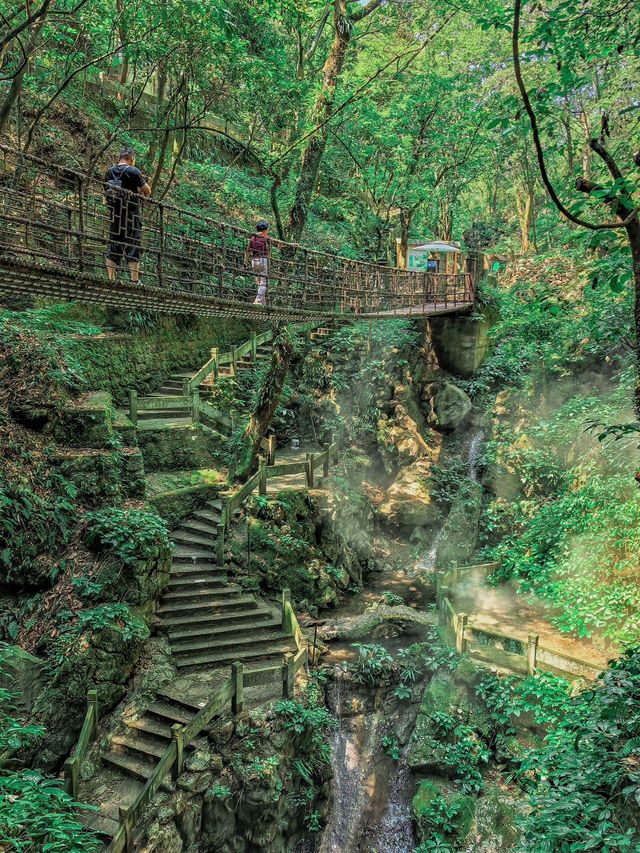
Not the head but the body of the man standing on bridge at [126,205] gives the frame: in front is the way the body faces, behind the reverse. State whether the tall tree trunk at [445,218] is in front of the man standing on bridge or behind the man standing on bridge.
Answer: in front

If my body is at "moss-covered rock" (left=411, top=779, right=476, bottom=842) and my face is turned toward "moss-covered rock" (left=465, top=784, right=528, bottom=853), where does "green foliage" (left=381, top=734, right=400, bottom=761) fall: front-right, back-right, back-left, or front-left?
back-left

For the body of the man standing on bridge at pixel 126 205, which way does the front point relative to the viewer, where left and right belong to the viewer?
facing away from the viewer and to the right of the viewer

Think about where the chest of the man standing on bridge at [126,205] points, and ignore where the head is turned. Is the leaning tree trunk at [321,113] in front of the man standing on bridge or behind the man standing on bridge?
in front
